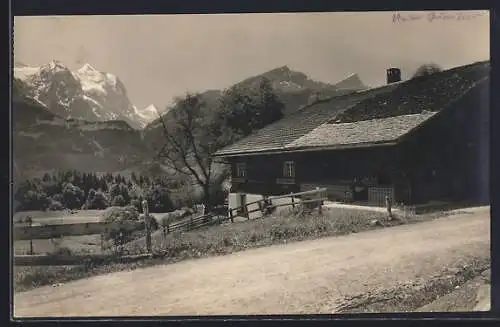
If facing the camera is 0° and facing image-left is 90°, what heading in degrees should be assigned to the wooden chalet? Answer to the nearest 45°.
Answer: approximately 45°
